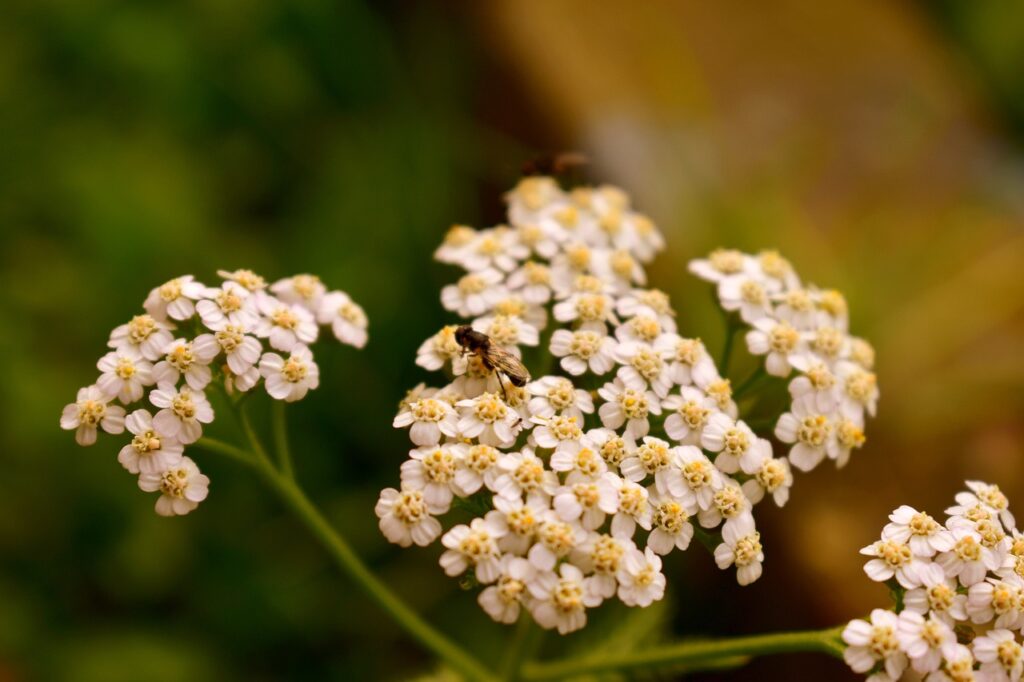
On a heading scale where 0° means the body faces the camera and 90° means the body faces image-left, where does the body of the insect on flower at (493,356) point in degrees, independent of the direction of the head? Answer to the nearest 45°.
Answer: approximately 90°
